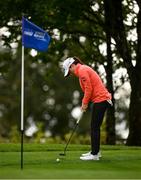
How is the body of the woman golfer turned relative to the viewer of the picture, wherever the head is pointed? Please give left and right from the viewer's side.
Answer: facing to the left of the viewer

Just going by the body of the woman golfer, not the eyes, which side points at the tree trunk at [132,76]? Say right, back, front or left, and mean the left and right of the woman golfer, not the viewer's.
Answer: right
